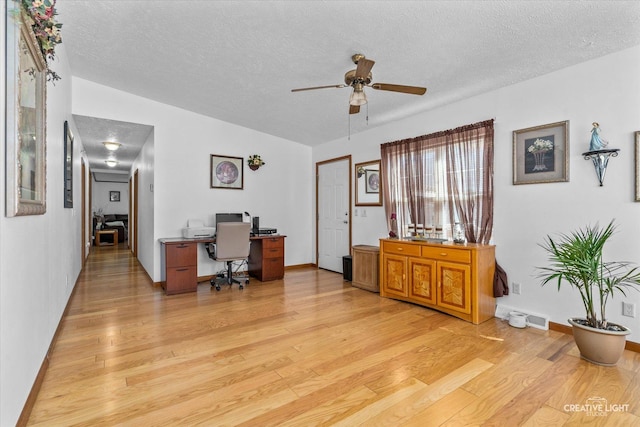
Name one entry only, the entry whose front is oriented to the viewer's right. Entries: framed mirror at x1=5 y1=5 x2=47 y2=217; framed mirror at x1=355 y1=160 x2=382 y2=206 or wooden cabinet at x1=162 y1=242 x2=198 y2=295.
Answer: framed mirror at x1=5 y1=5 x2=47 y2=217

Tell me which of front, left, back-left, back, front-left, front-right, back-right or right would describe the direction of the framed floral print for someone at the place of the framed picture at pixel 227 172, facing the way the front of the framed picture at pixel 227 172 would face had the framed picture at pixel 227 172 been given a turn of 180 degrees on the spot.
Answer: back-right

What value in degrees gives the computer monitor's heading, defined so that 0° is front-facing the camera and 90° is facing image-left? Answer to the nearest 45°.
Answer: approximately 0°

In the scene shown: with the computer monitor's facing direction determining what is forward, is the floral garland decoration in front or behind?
in front

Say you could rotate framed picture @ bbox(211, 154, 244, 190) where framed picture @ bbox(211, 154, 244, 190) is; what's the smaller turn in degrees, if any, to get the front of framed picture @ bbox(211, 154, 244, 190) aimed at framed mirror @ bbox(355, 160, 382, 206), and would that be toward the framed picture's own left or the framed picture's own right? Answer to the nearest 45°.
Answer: approximately 90° to the framed picture's own left

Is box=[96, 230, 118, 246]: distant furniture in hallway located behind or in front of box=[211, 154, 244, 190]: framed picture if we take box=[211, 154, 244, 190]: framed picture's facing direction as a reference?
behind

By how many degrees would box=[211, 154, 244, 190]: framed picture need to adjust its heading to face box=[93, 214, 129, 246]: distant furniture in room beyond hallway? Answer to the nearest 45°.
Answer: approximately 135° to its right

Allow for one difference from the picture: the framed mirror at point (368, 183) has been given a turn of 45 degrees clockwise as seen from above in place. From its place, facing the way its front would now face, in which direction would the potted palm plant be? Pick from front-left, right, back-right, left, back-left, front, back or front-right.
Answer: back-left

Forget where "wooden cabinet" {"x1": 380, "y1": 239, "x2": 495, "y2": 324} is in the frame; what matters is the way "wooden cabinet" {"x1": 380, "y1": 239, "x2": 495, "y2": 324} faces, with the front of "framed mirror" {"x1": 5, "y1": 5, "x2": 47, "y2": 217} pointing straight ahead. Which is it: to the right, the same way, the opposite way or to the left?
the opposite way

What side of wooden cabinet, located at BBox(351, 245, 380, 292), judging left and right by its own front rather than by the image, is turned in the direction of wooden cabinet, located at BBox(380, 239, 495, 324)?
left

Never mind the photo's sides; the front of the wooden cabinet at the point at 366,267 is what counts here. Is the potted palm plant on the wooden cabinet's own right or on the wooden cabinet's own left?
on the wooden cabinet's own left

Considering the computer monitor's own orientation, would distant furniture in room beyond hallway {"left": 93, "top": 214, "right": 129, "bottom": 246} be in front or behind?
behind
